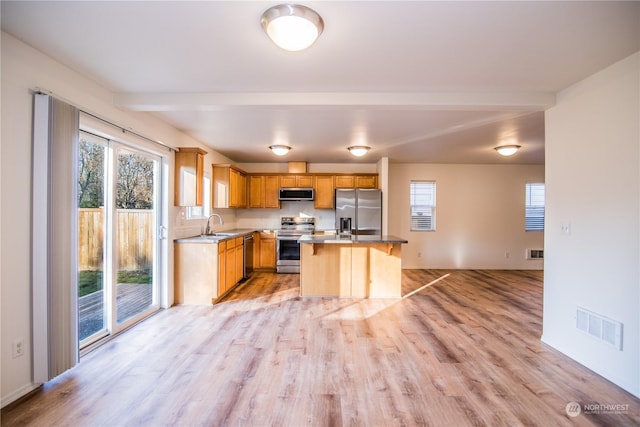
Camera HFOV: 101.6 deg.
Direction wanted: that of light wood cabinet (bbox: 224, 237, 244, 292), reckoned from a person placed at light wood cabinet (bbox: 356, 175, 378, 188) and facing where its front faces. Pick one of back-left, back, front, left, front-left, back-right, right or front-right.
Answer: front-right

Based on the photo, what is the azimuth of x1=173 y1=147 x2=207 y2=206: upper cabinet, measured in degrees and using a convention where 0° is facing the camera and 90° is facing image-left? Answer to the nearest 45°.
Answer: approximately 270°

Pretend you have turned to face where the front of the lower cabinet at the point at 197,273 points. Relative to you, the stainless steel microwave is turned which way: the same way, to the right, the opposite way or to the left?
to the right

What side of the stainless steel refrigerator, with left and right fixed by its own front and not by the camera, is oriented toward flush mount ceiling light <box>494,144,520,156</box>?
left

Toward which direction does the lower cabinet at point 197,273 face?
to the viewer's right

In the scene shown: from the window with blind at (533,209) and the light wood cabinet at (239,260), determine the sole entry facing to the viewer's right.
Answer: the light wood cabinet

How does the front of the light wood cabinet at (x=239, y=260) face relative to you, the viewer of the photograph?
facing to the right of the viewer

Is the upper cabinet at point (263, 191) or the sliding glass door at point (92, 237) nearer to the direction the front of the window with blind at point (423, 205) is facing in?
the sliding glass door

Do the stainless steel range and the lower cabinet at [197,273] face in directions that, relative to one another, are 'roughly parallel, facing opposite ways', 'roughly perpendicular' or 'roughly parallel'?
roughly perpendicular

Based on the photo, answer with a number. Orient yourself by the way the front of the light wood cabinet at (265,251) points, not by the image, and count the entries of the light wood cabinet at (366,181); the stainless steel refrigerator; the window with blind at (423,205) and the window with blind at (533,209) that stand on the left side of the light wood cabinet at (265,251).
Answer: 4

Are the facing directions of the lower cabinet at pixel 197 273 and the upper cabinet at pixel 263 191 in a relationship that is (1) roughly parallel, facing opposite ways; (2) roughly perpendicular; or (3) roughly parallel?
roughly perpendicular

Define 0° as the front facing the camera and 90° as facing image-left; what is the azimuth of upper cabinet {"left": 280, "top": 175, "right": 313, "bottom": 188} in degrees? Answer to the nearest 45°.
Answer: approximately 0°
